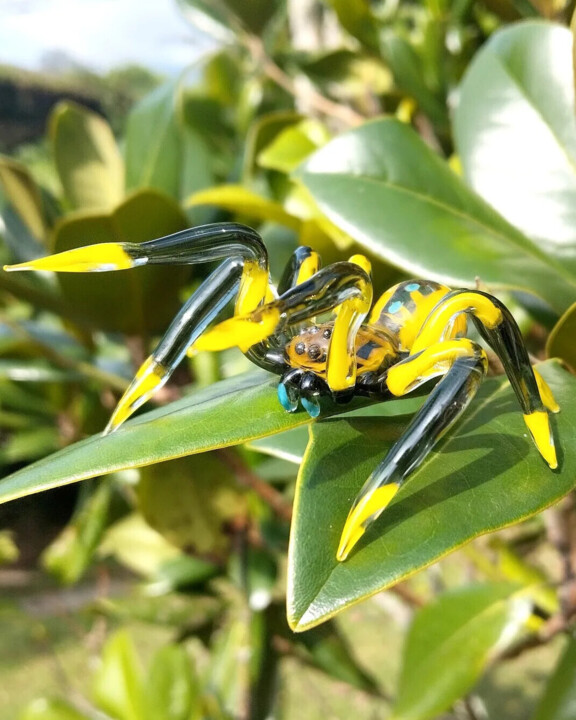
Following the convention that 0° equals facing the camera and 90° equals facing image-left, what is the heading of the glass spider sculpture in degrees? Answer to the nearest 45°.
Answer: approximately 45°

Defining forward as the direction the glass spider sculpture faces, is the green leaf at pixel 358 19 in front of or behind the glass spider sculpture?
behind

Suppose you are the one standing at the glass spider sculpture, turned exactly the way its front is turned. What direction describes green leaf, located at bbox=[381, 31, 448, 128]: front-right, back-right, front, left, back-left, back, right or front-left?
back-right
